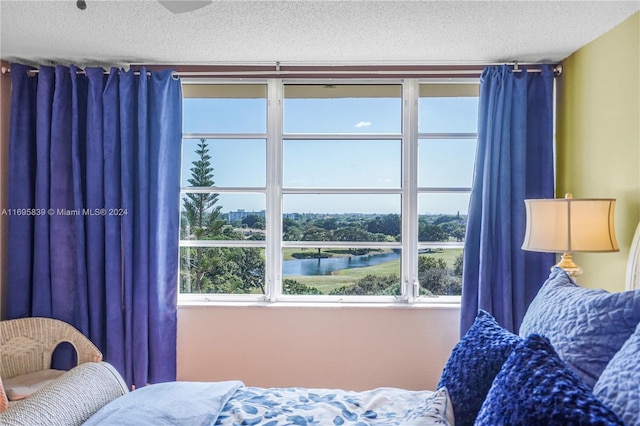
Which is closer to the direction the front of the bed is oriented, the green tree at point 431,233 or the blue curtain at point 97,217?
the blue curtain

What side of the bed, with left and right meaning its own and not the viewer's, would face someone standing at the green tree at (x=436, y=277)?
right

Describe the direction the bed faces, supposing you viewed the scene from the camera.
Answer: facing to the left of the viewer

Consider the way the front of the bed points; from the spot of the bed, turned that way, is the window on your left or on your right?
on your right

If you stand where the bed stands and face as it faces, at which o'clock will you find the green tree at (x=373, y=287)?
The green tree is roughly at 3 o'clock from the bed.

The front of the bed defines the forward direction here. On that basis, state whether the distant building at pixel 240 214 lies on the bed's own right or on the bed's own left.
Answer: on the bed's own right
